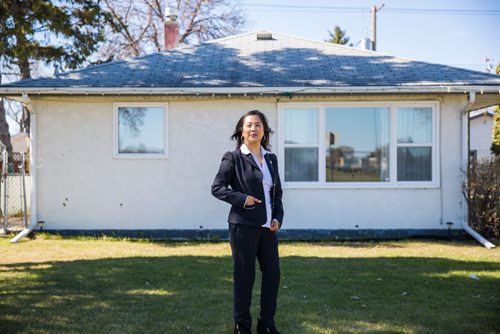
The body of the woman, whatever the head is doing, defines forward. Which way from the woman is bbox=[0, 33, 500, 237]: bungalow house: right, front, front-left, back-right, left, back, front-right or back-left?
back-left

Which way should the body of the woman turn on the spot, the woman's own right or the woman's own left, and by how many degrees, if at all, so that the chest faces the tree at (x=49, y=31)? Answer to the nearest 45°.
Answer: approximately 180°

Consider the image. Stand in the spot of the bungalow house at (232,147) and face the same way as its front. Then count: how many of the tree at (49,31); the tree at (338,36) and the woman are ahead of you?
1

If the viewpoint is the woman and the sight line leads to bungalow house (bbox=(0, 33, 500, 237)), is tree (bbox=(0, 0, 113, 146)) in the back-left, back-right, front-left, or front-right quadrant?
front-left

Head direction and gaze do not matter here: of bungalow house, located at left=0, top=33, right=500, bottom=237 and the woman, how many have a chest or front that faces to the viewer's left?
0

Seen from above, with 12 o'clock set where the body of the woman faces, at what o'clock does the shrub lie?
The shrub is roughly at 9 o'clock from the woman.

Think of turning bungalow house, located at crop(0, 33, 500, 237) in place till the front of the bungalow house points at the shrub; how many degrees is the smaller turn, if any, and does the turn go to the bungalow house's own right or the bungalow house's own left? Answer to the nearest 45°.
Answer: approximately 90° to the bungalow house's own left

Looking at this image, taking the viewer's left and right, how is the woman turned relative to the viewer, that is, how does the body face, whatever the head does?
facing the viewer and to the right of the viewer

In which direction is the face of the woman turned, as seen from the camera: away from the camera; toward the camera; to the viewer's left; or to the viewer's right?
toward the camera

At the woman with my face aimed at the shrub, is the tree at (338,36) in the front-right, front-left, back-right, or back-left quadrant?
front-left

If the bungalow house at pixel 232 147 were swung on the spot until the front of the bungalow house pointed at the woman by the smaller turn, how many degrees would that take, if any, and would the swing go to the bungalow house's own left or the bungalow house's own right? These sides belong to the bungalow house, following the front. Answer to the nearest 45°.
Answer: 0° — it already faces them

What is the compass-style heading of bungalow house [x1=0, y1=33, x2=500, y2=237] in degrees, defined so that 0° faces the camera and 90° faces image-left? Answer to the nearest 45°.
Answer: approximately 0°

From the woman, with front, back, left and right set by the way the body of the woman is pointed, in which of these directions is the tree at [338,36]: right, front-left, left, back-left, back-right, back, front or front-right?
back-left

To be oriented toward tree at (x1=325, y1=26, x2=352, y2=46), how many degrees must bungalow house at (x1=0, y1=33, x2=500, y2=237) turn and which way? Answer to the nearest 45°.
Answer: approximately 180°
